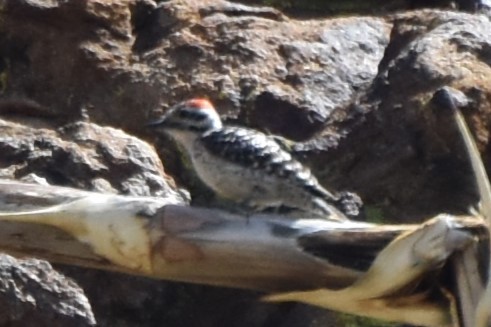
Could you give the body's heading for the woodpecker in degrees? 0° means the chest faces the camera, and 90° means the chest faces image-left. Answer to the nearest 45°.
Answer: approximately 90°

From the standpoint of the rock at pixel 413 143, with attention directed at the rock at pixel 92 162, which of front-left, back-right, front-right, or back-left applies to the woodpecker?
front-left

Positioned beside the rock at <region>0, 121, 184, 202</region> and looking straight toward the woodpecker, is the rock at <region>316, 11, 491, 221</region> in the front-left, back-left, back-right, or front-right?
front-left

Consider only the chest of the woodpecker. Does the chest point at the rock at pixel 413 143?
no

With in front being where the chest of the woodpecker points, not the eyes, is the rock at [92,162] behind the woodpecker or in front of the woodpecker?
in front
